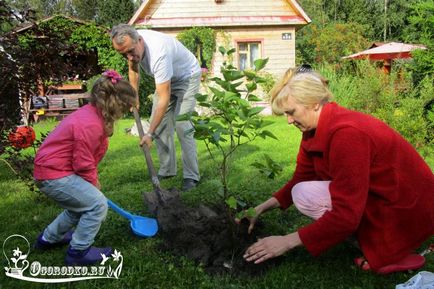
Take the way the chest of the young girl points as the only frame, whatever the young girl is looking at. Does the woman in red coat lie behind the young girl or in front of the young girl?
in front

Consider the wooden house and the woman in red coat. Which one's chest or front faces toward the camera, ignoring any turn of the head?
the wooden house

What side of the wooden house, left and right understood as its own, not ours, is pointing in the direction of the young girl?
front

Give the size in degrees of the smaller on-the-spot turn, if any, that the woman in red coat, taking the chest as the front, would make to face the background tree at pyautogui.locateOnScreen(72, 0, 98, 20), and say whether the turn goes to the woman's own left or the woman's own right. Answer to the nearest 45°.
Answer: approximately 45° to the woman's own right

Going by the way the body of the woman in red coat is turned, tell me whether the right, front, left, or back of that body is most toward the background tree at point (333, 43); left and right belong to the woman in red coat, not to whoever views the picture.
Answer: right

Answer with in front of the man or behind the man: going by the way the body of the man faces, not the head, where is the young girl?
in front

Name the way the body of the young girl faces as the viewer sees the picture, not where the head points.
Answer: to the viewer's right

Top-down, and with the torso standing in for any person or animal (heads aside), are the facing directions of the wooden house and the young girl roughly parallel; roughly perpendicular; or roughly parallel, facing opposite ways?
roughly perpendicular

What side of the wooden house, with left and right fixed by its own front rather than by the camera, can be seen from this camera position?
front

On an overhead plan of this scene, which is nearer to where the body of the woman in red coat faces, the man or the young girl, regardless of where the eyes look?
the young girl

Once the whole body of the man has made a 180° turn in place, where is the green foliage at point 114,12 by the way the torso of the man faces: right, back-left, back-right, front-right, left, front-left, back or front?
front-left

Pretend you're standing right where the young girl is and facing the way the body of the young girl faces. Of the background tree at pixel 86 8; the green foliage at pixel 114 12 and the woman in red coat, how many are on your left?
2

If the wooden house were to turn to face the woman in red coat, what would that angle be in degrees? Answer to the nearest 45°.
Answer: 0° — it already faces them

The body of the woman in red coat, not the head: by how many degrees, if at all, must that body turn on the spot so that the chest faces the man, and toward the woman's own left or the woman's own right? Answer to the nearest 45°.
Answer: approximately 45° to the woman's own right

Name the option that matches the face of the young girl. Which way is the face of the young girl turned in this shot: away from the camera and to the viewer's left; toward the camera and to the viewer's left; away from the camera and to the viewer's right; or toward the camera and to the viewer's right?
away from the camera and to the viewer's right

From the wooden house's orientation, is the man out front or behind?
out front

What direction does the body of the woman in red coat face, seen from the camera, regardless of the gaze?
to the viewer's left
